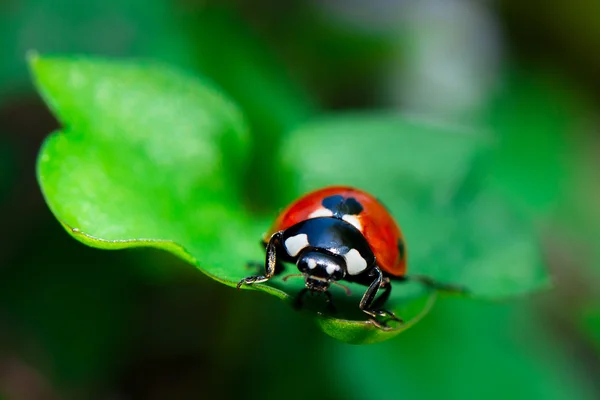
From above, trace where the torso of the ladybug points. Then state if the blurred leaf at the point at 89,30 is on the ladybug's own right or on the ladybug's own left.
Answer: on the ladybug's own right

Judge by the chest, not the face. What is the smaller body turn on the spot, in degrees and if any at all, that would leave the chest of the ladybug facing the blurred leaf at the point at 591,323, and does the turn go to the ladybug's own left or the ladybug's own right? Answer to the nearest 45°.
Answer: approximately 135° to the ladybug's own left

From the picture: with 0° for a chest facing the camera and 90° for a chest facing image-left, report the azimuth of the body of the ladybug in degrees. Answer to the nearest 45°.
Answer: approximately 0°

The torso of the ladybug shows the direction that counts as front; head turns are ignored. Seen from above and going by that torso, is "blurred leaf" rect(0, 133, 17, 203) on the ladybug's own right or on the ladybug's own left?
on the ladybug's own right
